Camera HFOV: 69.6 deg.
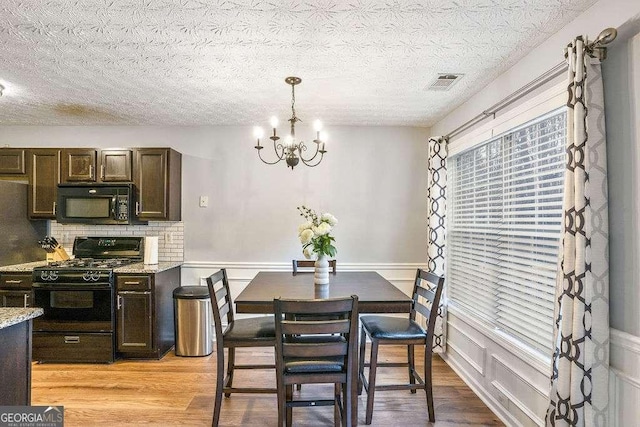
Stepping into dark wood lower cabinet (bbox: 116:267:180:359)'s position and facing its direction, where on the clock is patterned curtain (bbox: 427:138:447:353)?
The patterned curtain is roughly at 8 o'clock from the dark wood lower cabinet.

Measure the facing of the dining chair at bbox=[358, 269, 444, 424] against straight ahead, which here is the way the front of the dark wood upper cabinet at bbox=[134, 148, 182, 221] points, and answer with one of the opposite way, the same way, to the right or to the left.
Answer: to the right

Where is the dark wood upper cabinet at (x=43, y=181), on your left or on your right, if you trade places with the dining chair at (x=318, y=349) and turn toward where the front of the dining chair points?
on your left

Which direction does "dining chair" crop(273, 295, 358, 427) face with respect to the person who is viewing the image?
facing away from the viewer

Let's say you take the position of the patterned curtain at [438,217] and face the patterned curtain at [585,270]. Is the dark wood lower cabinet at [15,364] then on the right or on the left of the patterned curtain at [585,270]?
right

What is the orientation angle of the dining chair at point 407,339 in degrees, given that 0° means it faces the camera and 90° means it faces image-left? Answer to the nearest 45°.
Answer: approximately 90°

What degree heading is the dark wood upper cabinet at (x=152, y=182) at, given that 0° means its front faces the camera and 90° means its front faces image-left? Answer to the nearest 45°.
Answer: approximately 45°
